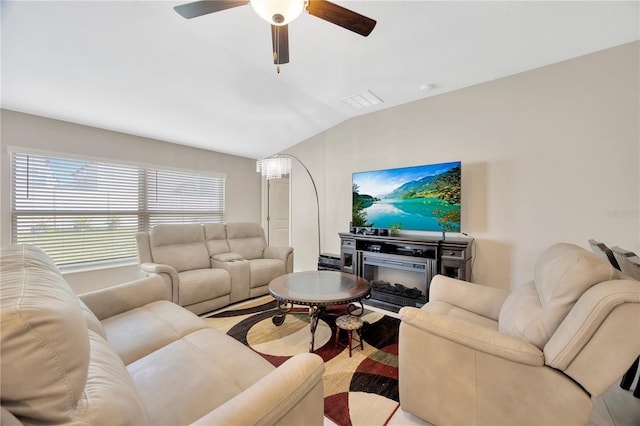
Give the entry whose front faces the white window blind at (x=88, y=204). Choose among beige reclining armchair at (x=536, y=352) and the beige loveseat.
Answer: the beige reclining armchair

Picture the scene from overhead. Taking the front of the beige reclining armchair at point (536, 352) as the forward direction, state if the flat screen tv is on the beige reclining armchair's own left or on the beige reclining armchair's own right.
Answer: on the beige reclining armchair's own right

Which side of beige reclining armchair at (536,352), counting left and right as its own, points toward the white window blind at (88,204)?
front

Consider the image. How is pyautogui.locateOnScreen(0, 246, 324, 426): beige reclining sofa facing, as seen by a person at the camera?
facing away from the viewer and to the right of the viewer

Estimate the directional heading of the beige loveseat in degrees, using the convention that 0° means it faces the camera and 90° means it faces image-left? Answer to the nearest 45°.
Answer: approximately 315°

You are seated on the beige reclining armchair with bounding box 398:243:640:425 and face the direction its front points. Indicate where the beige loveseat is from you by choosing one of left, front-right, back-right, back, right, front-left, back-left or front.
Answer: front

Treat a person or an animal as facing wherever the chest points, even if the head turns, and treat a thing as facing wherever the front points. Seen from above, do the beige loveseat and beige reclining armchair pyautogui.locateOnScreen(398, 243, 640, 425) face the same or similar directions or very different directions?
very different directions

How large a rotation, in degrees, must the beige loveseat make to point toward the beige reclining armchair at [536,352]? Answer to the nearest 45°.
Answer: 0° — it already faces it

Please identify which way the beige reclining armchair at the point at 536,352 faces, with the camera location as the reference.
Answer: facing to the left of the viewer

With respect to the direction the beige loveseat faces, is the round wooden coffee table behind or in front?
in front

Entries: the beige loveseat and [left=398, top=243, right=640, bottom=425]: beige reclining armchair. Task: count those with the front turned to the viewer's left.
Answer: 1

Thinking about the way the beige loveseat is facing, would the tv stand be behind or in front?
in front

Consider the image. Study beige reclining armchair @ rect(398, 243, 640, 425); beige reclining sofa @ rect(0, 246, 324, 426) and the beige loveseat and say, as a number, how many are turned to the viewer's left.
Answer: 1

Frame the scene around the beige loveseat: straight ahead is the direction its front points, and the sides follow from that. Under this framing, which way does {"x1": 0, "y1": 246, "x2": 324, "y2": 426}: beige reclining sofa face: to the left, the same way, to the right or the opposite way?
to the left

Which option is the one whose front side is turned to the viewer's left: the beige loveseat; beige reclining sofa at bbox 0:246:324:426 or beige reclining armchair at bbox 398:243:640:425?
beige reclining armchair at bbox 398:243:640:425

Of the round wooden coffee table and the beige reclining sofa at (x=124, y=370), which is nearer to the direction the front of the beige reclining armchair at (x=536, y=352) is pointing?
the round wooden coffee table
